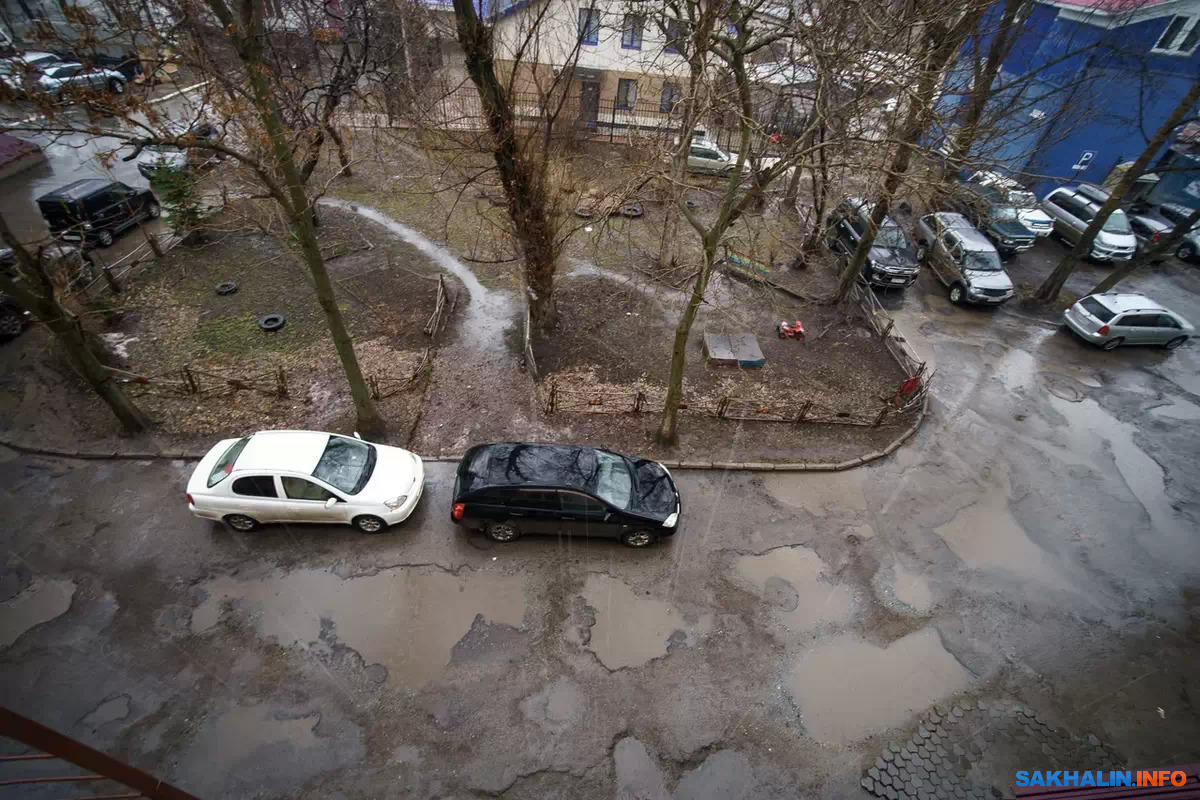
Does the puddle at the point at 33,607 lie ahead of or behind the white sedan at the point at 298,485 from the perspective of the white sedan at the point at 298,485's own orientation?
behind

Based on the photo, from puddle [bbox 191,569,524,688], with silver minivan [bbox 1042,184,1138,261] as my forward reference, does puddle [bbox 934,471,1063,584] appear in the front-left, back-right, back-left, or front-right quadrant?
front-right

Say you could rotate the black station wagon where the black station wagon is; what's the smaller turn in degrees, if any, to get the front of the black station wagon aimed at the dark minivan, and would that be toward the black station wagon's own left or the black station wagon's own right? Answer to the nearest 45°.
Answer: approximately 135° to the black station wagon's own left

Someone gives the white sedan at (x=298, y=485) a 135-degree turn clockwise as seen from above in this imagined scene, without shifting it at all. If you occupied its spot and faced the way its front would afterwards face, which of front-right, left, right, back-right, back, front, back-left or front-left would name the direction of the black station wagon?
left

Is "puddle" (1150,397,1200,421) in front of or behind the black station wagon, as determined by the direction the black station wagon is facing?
in front

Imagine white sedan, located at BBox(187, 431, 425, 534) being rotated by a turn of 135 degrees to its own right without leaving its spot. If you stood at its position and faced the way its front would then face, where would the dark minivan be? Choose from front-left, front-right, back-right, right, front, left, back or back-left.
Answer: back-right

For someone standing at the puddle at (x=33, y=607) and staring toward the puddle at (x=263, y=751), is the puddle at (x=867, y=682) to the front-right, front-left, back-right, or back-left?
front-left

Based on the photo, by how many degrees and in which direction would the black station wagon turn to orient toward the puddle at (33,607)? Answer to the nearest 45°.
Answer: approximately 180°

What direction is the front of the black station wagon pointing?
to the viewer's right

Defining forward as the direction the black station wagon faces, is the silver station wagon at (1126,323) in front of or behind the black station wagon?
in front

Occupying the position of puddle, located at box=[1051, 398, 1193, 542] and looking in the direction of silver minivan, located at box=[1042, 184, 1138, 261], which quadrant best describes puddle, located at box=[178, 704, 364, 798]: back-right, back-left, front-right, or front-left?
back-left

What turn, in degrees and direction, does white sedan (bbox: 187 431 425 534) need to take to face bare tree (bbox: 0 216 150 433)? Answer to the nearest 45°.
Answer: approximately 135° to its left

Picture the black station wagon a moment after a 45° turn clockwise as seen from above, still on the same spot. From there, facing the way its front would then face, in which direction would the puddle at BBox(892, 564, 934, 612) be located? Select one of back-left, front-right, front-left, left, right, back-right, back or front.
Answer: front-left

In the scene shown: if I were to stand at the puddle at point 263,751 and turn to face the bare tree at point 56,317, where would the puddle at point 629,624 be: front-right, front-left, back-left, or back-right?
back-right

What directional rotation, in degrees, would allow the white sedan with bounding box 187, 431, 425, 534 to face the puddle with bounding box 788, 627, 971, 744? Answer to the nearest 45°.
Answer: approximately 45° to its right

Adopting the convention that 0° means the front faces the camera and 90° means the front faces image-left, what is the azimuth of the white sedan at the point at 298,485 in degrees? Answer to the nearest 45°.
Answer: approximately 270°

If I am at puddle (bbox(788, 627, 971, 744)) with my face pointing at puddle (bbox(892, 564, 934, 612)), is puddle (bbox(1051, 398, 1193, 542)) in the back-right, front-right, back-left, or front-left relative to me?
front-right

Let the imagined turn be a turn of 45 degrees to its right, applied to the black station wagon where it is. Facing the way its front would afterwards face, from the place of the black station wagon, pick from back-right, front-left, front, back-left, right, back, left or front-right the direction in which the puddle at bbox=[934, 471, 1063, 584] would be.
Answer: front-left

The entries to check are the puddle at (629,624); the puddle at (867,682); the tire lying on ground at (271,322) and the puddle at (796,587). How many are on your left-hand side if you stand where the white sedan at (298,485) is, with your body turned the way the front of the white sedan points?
1

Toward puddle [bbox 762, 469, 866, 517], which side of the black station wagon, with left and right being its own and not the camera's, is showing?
front
